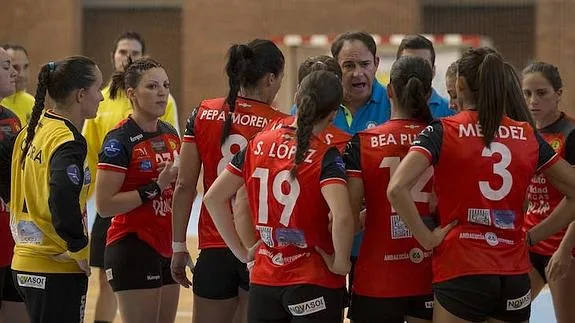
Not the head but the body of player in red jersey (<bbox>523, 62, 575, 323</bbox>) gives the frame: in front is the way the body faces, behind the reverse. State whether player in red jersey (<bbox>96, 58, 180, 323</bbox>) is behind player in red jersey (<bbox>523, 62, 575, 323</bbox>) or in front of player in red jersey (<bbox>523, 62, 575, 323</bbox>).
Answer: in front

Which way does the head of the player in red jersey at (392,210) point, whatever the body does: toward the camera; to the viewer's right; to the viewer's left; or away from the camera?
away from the camera

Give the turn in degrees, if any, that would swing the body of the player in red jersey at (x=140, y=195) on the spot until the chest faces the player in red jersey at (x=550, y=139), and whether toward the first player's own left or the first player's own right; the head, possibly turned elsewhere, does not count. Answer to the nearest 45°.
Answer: approximately 45° to the first player's own left

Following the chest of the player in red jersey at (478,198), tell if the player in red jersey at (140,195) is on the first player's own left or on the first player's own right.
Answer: on the first player's own left

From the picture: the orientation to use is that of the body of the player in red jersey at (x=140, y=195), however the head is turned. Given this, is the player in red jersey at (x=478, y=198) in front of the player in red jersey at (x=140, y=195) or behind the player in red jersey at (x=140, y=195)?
in front

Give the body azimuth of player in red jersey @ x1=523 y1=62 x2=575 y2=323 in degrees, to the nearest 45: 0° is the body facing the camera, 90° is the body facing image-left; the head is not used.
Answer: approximately 45°

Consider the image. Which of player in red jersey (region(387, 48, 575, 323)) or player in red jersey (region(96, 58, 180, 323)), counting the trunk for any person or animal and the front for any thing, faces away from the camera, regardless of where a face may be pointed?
player in red jersey (region(387, 48, 575, 323))

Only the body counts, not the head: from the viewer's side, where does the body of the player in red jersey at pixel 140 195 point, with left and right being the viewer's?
facing the viewer and to the right of the viewer

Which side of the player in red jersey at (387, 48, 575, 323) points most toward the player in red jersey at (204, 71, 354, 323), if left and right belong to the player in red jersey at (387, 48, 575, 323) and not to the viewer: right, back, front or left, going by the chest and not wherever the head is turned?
left

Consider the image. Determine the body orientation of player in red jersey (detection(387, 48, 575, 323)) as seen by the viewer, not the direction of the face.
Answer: away from the camera

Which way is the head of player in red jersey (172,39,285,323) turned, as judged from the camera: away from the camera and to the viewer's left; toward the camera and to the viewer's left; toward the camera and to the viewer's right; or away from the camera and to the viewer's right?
away from the camera and to the viewer's right

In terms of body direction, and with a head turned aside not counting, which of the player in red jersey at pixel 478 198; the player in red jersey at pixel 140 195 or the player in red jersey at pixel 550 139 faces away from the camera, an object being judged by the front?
the player in red jersey at pixel 478 198

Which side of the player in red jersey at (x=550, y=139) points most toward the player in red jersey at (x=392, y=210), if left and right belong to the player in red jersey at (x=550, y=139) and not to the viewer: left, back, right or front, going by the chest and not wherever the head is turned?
front
